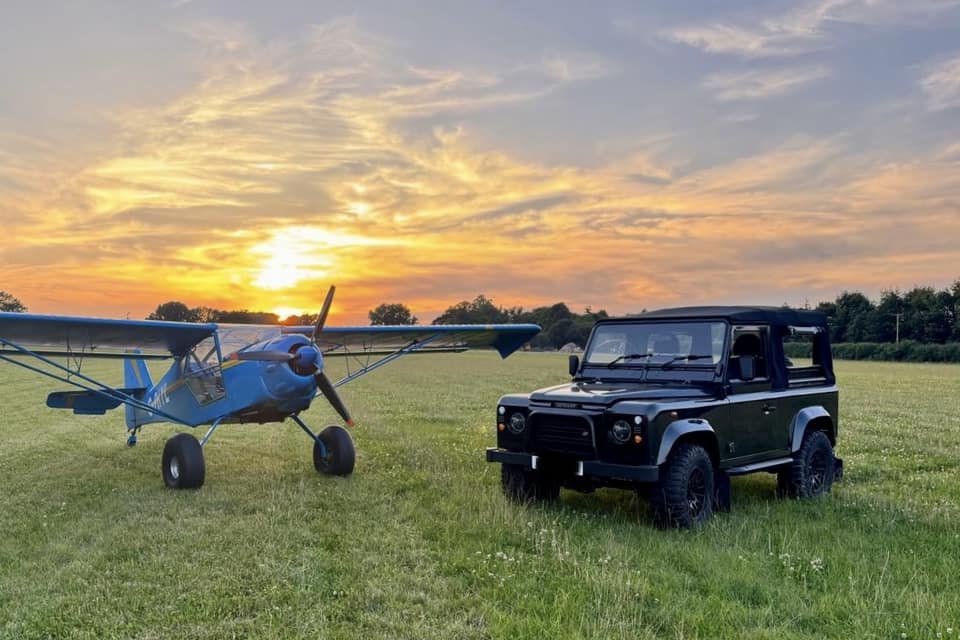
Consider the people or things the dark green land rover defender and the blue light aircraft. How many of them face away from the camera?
0

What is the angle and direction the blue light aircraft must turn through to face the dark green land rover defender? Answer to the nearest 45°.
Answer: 0° — it already faces it

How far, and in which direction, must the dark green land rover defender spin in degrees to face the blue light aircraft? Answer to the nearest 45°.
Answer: approximately 45° to its right

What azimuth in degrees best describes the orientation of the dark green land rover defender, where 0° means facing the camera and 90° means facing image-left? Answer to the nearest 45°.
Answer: approximately 45°

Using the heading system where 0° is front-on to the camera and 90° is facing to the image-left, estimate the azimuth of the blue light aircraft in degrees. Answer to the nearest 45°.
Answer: approximately 315°
